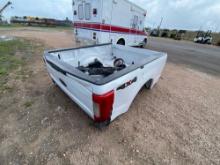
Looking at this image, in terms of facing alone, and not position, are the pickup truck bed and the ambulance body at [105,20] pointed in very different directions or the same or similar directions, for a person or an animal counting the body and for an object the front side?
same or similar directions

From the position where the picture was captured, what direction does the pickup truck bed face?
facing away from the viewer and to the right of the viewer

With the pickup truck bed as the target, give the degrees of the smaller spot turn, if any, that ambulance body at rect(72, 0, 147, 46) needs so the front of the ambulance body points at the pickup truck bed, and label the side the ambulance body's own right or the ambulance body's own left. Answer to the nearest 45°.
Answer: approximately 135° to the ambulance body's own right

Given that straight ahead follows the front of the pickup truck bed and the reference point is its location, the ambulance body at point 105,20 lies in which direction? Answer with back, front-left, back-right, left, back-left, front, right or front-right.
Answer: front-left

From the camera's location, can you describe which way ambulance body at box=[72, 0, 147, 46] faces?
facing away from the viewer and to the right of the viewer

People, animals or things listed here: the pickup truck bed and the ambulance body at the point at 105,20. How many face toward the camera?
0
